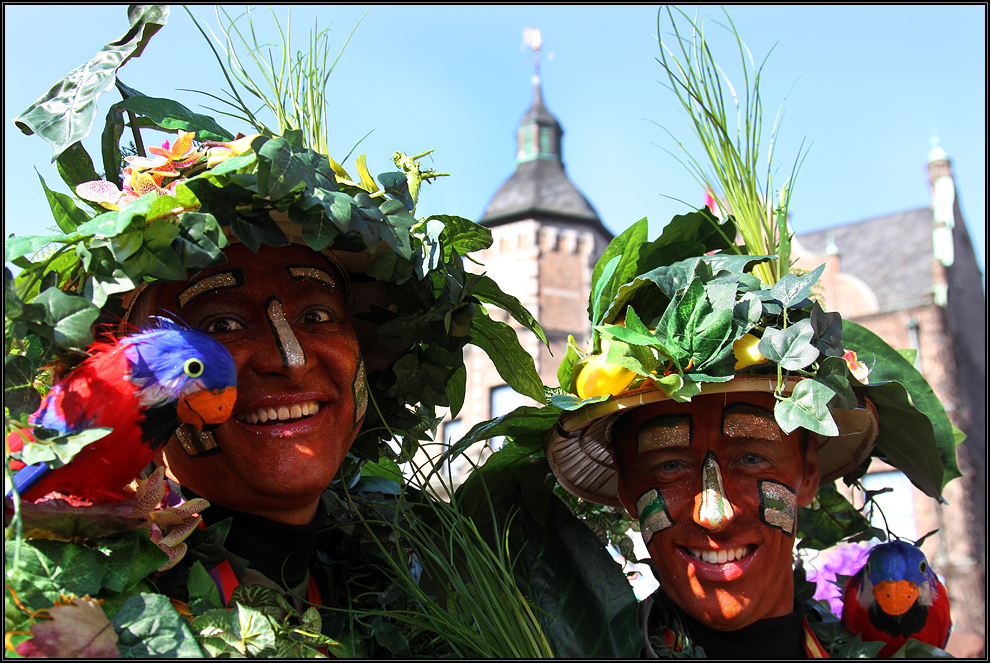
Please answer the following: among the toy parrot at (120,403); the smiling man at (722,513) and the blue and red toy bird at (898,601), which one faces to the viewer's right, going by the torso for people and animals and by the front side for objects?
the toy parrot

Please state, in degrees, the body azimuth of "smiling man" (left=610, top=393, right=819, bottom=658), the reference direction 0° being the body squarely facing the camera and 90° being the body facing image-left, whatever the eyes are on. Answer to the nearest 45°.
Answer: approximately 0°

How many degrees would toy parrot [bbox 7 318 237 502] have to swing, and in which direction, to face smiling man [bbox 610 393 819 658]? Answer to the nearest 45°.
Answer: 0° — it already faces them

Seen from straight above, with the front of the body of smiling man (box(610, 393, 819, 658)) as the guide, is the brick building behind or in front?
behind

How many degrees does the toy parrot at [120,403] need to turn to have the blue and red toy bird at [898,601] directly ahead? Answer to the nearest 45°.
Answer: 0° — it already faces it

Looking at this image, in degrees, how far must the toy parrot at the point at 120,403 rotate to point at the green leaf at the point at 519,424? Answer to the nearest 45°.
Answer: approximately 45° to its left

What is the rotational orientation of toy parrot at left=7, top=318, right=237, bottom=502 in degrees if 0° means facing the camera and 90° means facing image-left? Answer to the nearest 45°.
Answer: approximately 270°

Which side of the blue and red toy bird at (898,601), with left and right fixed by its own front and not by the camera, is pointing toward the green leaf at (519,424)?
right

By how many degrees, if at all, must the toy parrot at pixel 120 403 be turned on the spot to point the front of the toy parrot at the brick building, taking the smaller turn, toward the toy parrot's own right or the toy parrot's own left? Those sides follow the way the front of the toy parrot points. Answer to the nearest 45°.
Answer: approximately 45° to the toy parrot's own left

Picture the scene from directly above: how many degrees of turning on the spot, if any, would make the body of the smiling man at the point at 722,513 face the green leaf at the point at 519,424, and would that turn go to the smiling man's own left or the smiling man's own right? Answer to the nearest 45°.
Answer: approximately 90° to the smiling man's own right

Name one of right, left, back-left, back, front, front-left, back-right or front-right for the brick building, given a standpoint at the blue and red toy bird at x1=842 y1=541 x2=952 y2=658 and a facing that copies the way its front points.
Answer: back
